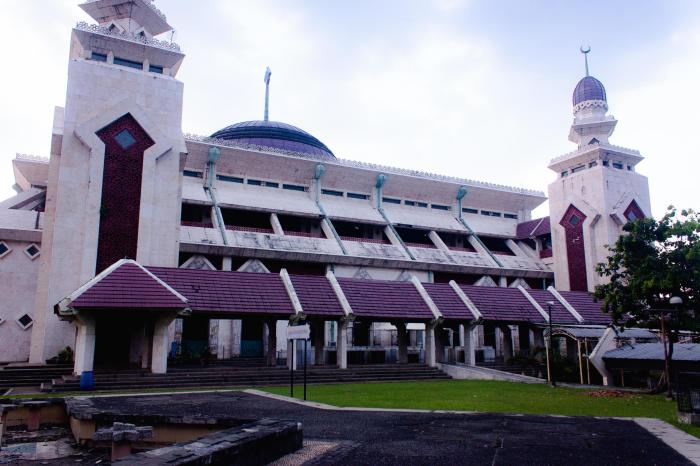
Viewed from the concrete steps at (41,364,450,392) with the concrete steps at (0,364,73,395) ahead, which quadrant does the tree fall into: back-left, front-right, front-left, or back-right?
back-left

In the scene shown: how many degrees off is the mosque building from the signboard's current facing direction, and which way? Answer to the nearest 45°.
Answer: approximately 180°

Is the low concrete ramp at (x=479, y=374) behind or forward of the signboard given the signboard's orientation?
behind

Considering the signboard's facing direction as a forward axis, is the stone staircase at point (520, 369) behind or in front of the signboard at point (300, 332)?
behind

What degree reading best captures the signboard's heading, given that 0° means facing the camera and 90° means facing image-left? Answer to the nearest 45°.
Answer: approximately 0°

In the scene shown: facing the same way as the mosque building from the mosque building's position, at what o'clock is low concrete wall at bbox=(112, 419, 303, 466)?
The low concrete wall is roughly at 1 o'clock from the mosque building.

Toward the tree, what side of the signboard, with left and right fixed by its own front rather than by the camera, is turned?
left

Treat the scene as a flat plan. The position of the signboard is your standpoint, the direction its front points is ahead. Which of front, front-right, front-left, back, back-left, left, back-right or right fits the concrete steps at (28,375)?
back-right

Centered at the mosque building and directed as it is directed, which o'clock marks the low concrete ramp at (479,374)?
The low concrete ramp is roughly at 11 o'clock from the mosque building.
